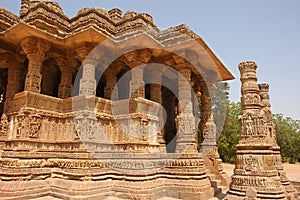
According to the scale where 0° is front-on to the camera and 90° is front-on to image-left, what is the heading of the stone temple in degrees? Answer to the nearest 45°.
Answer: approximately 270°

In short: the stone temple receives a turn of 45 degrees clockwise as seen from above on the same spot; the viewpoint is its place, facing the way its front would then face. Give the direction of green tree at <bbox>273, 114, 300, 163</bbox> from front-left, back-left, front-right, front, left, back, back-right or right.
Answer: left
